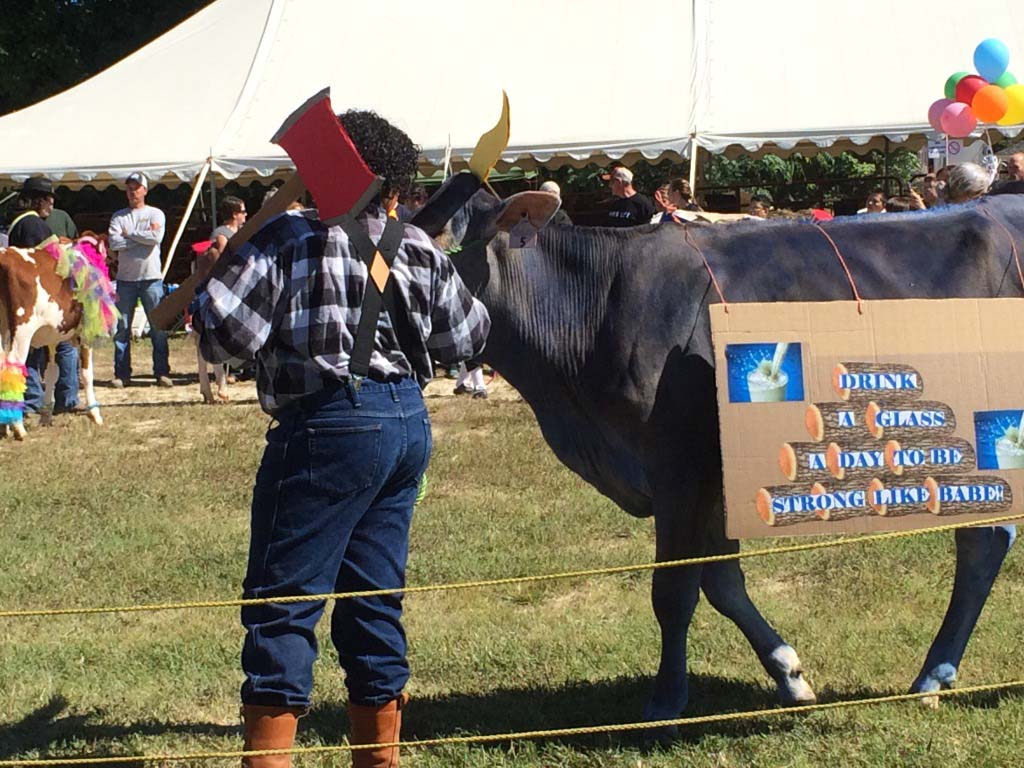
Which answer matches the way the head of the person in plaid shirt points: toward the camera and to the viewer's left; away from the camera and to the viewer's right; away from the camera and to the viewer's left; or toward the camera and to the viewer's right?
away from the camera and to the viewer's right

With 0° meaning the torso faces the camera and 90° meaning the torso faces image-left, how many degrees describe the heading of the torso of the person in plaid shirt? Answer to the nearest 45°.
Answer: approximately 135°

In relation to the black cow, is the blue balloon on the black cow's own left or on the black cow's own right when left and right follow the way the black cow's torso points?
on the black cow's own right

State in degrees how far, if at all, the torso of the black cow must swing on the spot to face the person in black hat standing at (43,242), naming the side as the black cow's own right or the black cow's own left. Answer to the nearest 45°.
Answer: approximately 45° to the black cow's own right

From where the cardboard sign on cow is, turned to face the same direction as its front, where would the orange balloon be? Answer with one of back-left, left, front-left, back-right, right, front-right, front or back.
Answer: back

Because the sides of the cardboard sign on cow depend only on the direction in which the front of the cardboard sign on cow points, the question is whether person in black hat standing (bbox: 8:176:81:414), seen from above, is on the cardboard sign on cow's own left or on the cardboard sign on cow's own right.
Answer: on the cardboard sign on cow's own right

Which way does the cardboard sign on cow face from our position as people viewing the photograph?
facing the viewer

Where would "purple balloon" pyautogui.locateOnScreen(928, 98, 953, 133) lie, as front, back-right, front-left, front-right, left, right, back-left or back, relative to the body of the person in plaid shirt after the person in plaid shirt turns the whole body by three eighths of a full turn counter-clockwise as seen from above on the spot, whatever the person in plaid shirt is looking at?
back-left

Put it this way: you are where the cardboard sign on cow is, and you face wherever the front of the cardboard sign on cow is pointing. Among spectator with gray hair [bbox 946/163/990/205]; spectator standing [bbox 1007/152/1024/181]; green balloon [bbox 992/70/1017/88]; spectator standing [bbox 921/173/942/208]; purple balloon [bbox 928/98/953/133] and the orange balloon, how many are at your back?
6

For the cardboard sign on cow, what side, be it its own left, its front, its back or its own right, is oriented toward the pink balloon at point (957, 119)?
back

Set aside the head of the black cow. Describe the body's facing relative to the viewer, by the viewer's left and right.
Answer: facing to the left of the viewer

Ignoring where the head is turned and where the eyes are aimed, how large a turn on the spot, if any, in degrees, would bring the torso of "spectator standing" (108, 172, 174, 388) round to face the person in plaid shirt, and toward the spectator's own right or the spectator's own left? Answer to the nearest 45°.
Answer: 0° — they already face them

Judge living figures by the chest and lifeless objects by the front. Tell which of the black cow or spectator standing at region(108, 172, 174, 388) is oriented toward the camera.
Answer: the spectator standing
